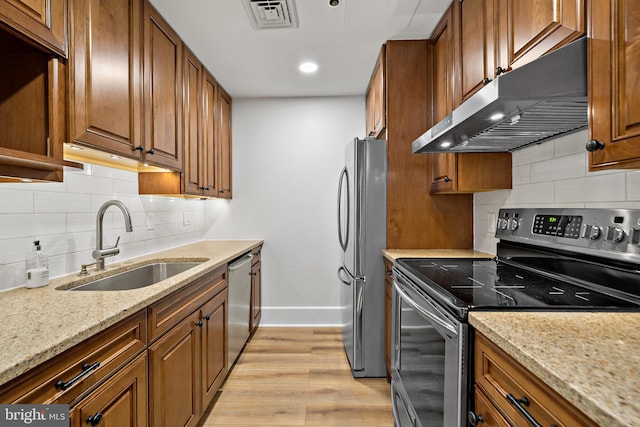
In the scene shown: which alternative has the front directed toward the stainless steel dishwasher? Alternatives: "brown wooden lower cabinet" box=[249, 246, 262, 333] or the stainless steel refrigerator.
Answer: the stainless steel refrigerator

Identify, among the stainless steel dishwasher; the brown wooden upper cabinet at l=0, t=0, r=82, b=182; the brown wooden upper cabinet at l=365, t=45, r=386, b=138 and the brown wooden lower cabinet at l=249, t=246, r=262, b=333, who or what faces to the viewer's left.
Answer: the brown wooden upper cabinet at l=365, t=45, r=386, b=138

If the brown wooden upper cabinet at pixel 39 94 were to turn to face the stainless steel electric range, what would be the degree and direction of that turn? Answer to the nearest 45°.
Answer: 0° — it already faces it

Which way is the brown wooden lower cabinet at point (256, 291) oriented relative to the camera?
to the viewer's right

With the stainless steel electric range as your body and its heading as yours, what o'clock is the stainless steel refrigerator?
The stainless steel refrigerator is roughly at 3 o'clock from the stainless steel electric range.

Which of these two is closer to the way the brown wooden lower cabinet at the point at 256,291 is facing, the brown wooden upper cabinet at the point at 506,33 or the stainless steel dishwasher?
the brown wooden upper cabinet

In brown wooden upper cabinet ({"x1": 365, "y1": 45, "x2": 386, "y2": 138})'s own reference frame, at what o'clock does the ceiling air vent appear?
The ceiling air vent is roughly at 10 o'clock from the brown wooden upper cabinet.

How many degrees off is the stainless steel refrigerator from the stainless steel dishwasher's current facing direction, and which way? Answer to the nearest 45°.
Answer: approximately 45° to its right

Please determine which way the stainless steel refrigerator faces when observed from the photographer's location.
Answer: facing to the left of the viewer

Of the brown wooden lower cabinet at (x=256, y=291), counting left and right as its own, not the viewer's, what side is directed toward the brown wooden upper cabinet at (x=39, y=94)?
right

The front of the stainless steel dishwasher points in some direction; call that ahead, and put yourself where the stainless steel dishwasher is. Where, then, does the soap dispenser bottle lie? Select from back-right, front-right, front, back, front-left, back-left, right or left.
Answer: back-right
